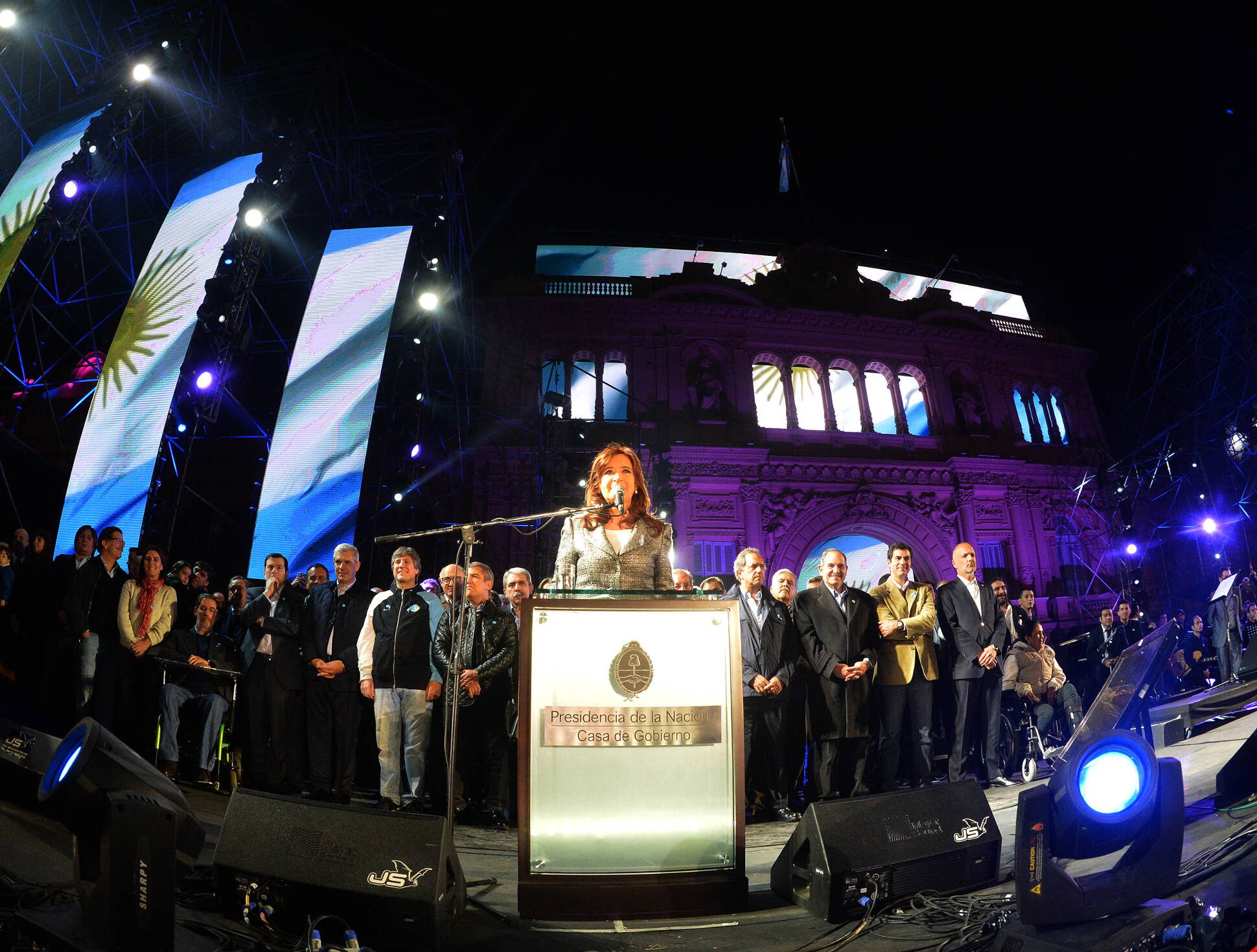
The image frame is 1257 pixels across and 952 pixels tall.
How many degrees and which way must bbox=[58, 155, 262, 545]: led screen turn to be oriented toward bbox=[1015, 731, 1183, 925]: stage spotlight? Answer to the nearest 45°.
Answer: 0° — it already faces it

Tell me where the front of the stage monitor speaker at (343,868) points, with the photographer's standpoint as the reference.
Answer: facing away from the viewer and to the right of the viewer

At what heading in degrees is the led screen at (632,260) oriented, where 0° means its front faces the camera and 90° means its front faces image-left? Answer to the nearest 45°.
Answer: approximately 0°

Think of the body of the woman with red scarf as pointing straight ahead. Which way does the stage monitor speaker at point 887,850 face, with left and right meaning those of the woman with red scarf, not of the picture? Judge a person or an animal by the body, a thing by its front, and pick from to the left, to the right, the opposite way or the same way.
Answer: the opposite way

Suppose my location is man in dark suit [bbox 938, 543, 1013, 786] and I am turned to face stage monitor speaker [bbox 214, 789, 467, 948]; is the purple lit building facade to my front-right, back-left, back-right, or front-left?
back-right

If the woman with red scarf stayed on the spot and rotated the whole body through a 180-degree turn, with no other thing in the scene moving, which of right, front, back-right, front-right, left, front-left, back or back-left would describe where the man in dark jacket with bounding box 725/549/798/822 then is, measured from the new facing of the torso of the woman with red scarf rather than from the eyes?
back-right

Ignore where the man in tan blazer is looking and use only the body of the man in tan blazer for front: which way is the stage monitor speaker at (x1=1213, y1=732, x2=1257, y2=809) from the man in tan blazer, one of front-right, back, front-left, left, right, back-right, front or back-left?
front-left
